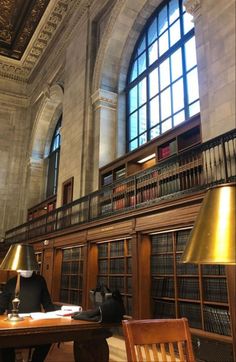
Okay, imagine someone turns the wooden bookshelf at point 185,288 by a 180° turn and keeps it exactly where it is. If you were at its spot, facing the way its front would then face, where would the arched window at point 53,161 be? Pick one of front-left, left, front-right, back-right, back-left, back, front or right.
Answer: left

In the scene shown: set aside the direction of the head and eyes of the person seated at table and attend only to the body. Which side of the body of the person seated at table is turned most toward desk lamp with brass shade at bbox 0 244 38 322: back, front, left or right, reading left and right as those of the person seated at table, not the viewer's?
front

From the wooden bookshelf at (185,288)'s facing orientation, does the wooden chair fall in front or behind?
in front

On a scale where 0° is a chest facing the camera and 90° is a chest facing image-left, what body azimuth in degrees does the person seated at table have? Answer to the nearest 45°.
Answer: approximately 0°

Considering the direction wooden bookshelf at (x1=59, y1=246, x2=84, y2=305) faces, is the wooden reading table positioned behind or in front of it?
in front

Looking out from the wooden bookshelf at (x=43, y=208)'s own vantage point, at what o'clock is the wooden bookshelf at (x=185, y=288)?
the wooden bookshelf at (x=185, y=288) is roughly at 10 o'clock from the wooden bookshelf at (x=43, y=208).

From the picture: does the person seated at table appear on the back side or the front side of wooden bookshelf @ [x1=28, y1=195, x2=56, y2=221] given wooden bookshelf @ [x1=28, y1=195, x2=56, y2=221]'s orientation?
on the front side

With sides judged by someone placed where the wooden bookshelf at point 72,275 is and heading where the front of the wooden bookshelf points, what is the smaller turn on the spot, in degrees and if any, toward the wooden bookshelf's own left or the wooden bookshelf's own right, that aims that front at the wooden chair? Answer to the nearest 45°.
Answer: approximately 45° to the wooden bookshelf's own left

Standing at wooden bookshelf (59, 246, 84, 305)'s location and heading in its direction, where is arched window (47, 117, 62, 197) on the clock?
The arched window is roughly at 4 o'clock from the wooden bookshelf.

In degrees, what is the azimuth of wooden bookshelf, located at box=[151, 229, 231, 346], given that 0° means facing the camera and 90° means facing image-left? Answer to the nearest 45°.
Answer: approximately 45°

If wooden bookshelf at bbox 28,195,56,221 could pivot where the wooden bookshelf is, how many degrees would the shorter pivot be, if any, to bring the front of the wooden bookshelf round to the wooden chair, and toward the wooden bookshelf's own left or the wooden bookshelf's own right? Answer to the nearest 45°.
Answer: approximately 45° to the wooden bookshelf's own left

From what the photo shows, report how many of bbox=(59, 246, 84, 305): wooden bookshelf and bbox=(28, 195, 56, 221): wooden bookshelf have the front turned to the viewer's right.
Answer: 0

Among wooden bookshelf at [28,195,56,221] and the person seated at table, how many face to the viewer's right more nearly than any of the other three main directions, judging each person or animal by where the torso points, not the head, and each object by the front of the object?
0
